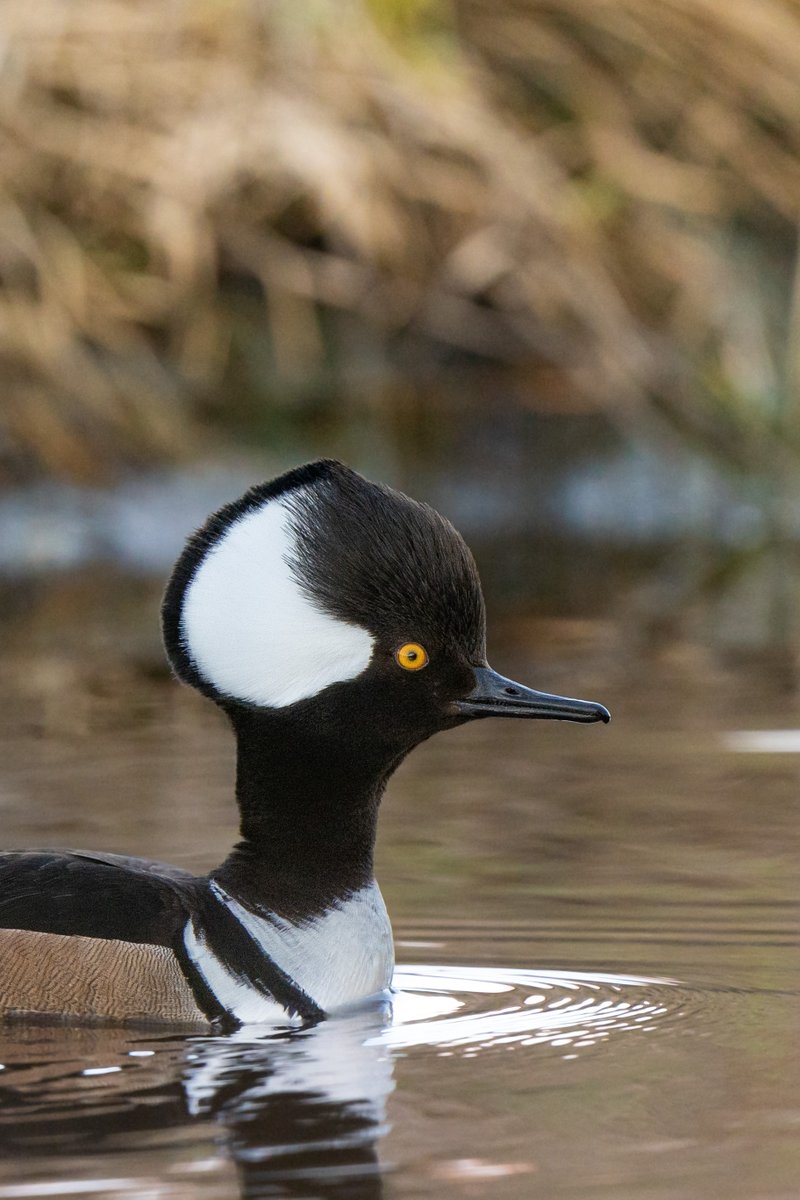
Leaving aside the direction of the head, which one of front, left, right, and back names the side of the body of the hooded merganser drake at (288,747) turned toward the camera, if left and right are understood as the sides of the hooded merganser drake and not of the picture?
right
